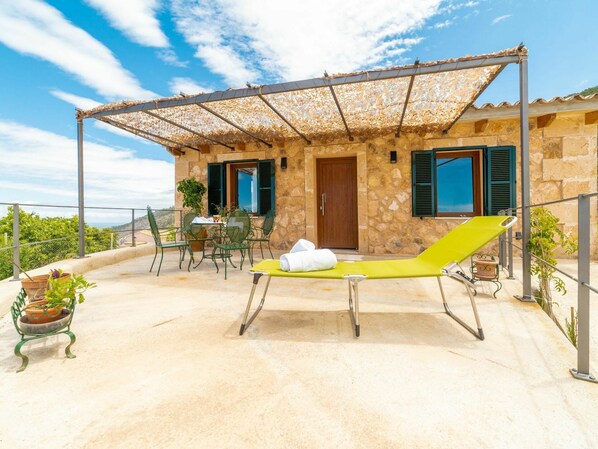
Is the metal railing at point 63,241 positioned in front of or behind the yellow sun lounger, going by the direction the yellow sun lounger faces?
in front

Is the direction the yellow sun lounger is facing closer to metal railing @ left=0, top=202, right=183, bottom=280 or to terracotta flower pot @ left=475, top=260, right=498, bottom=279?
the metal railing

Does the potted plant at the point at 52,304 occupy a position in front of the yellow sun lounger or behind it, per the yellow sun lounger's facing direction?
in front

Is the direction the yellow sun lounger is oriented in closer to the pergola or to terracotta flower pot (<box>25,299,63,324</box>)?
the terracotta flower pot

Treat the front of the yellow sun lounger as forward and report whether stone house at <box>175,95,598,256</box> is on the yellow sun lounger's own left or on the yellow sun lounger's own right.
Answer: on the yellow sun lounger's own right

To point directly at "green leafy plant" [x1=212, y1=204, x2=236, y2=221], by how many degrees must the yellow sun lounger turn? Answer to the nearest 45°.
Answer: approximately 45° to its right

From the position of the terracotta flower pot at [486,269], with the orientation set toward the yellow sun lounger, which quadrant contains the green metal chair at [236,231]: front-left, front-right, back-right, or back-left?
front-right

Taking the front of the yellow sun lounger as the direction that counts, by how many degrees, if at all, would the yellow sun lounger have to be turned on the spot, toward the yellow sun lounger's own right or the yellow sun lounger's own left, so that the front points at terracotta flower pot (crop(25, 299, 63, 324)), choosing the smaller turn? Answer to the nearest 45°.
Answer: approximately 45° to the yellow sun lounger's own left

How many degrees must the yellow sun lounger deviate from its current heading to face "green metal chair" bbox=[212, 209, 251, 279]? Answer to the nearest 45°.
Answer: approximately 45° to its right

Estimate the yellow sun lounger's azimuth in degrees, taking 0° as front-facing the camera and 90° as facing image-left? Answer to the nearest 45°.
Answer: approximately 90°

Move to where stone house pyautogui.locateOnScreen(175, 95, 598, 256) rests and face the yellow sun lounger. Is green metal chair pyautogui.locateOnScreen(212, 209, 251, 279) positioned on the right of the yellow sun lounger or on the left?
right

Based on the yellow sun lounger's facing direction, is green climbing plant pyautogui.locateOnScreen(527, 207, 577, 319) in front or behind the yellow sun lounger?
behind
